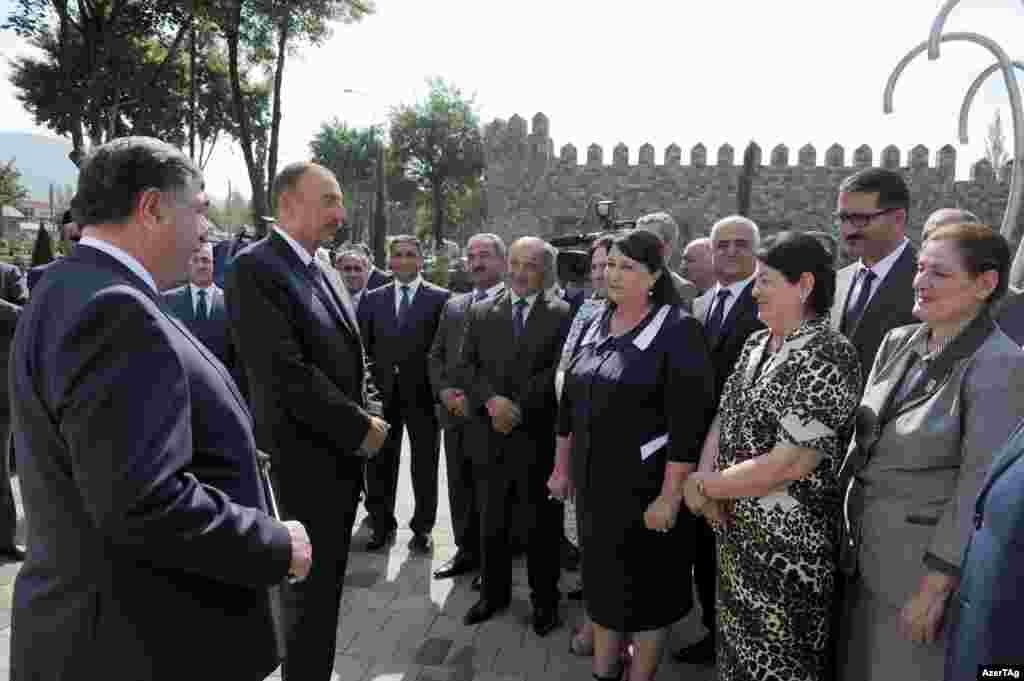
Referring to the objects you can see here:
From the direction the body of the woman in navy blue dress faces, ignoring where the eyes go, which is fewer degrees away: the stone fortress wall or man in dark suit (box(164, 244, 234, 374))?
the man in dark suit

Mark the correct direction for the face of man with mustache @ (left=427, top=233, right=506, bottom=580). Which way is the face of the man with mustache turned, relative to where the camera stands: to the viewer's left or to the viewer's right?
to the viewer's left

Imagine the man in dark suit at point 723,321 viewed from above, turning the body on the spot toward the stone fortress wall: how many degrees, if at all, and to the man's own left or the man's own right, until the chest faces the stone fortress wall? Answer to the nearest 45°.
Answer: approximately 135° to the man's own right

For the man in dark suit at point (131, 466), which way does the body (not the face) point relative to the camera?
to the viewer's right

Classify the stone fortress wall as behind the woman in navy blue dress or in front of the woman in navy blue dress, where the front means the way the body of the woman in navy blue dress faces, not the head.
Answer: behind

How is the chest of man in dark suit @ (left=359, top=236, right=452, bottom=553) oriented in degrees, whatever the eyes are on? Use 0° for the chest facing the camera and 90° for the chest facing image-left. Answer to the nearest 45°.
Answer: approximately 0°

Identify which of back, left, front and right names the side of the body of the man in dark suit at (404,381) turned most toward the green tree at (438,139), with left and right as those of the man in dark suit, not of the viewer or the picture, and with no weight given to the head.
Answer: back

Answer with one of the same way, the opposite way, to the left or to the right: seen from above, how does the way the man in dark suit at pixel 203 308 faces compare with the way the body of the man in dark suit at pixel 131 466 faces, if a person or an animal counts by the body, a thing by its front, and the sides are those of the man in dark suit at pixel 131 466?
to the right

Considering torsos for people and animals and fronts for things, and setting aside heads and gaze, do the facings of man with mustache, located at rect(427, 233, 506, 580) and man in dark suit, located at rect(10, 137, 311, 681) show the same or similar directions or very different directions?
very different directions

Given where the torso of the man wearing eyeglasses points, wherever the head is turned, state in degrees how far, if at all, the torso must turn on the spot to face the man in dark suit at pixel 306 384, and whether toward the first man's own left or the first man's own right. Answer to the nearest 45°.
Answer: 0° — they already face them
